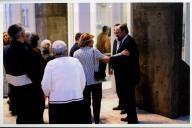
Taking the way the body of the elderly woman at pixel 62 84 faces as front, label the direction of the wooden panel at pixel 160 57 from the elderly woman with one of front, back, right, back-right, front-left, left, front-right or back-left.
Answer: front-right

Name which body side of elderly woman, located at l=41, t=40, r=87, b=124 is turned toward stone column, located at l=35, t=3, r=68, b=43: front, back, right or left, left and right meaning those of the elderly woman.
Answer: front

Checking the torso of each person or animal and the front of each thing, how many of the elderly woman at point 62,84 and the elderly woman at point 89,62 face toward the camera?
0

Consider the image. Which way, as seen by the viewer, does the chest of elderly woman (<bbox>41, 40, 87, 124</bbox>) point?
away from the camera

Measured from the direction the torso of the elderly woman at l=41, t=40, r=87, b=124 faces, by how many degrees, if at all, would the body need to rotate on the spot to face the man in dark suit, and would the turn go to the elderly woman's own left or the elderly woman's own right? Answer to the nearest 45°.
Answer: approximately 45° to the elderly woman's own right

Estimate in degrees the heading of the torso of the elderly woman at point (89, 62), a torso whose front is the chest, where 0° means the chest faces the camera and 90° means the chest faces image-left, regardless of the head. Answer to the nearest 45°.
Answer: approximately 225°

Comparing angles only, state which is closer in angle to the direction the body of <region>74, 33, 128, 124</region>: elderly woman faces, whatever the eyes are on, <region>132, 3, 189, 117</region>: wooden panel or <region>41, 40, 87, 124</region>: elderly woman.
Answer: the wooden panel
